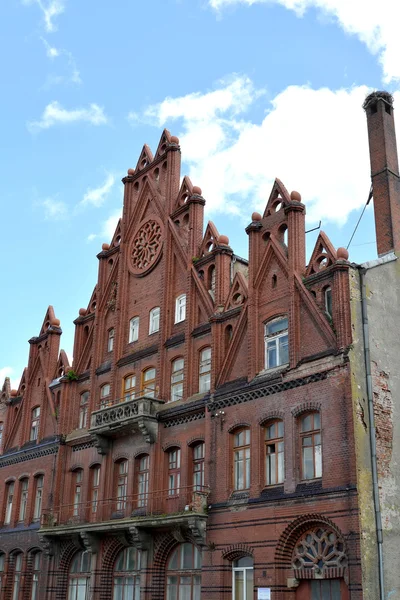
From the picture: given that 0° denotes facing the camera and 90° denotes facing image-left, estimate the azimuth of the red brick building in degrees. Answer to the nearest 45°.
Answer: approximately 45°
